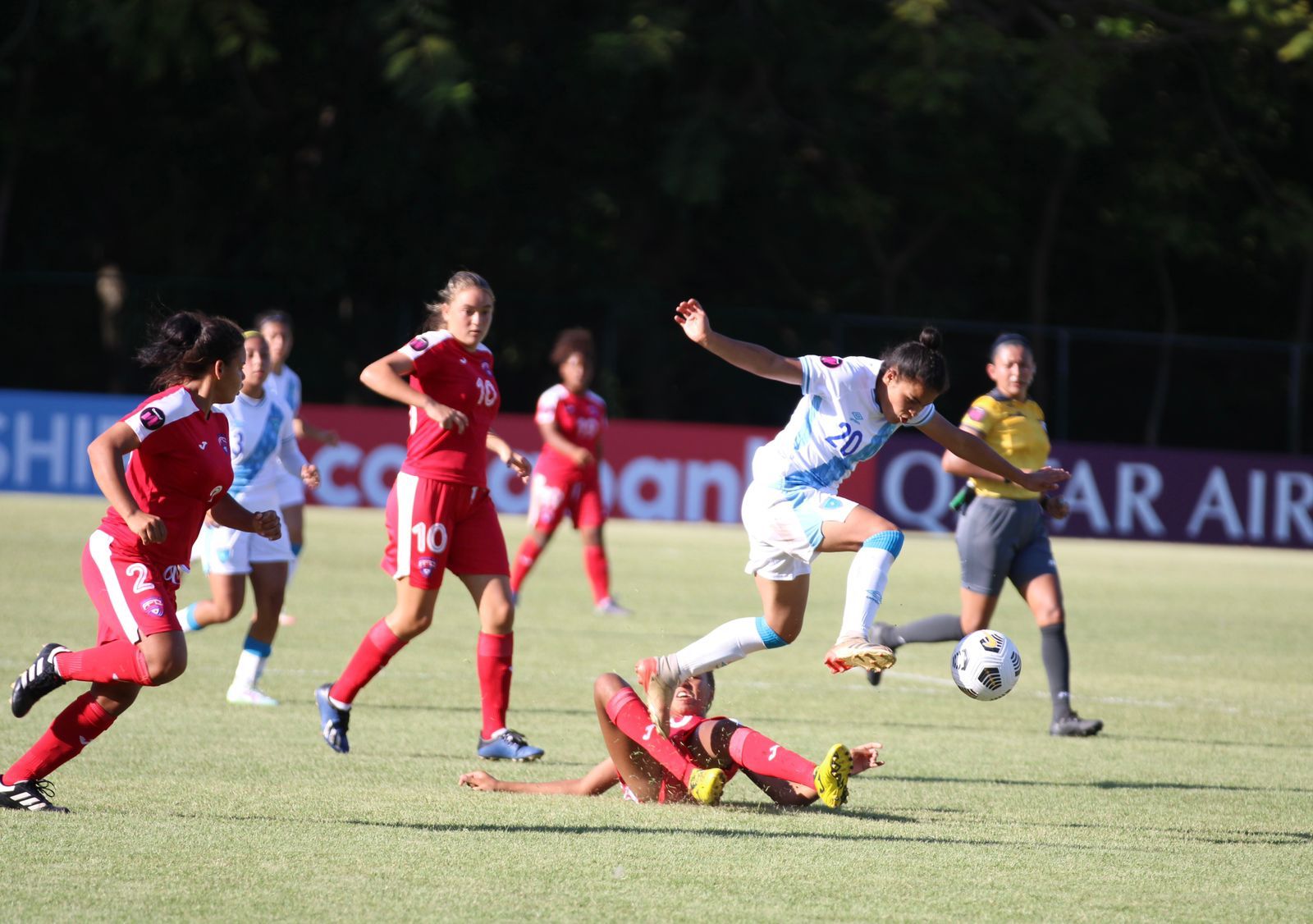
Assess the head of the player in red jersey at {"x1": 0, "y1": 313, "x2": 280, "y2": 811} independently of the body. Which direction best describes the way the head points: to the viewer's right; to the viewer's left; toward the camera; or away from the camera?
to the viewer's right

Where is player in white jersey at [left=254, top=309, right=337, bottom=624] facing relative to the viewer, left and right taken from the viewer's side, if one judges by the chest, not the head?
facing the viewer and to the right of the viewer

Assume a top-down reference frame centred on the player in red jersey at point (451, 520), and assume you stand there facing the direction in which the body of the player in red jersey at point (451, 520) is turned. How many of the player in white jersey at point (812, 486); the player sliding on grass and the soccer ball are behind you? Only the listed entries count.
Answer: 0

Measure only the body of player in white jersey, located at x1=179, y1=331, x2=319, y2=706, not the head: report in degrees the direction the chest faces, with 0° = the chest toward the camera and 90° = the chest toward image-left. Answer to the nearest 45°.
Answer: approximately 315°

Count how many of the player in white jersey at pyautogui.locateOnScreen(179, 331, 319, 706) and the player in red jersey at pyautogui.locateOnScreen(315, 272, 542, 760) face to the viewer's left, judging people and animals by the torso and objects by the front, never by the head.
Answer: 0

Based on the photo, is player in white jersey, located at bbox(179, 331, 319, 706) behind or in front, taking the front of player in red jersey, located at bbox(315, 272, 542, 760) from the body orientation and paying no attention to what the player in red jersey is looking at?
behind

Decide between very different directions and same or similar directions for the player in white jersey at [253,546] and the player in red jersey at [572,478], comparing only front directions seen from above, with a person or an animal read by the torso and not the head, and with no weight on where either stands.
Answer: same or similar directions

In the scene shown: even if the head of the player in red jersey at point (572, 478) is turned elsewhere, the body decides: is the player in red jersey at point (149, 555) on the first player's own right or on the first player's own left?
on the first player's own right

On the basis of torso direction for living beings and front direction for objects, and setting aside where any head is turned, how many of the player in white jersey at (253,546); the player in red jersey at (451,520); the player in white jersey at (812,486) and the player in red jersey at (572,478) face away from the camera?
0

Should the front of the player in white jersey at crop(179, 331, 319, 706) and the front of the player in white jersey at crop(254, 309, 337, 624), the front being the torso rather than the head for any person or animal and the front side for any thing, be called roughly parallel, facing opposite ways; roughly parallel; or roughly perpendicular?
roughly parallel

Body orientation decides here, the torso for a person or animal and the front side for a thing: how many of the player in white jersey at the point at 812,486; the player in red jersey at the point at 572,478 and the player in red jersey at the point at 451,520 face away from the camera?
0
